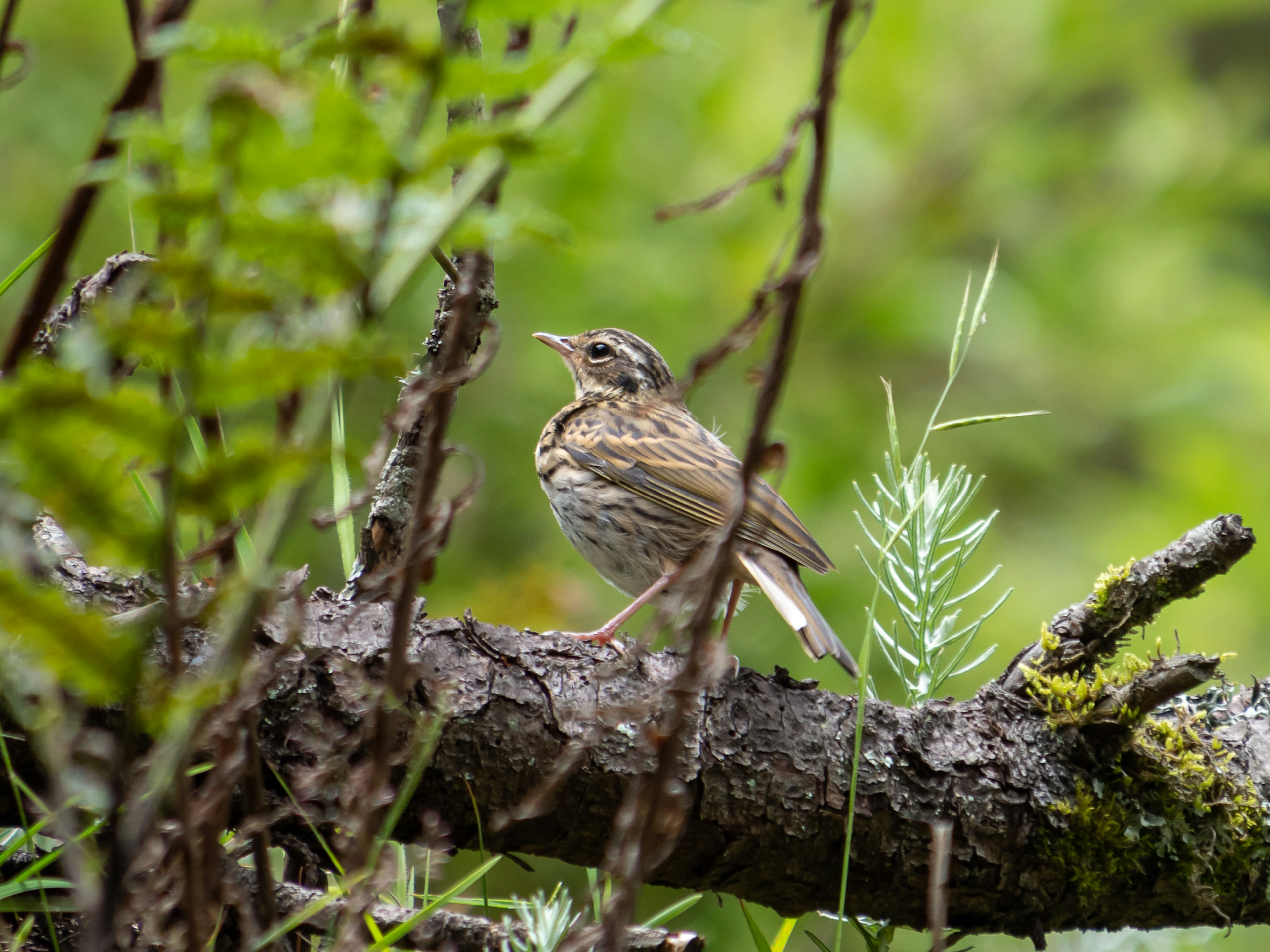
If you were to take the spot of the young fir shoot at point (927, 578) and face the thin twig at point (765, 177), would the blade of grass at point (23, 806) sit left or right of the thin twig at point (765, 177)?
right

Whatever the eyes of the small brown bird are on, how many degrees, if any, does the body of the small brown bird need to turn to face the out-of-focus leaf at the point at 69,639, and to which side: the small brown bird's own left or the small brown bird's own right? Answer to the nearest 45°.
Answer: approximately 90° to the small brown bird's own left

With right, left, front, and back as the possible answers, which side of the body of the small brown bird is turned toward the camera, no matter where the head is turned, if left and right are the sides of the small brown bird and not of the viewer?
left

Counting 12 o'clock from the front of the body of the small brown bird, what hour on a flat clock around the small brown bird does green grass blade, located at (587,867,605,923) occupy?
The green grass blade is roughly at 9 o'clock from the small brown bird.

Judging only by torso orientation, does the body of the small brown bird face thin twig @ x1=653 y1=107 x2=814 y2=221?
no

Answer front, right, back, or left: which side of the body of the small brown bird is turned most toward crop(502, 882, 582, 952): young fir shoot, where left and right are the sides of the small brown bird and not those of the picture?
left

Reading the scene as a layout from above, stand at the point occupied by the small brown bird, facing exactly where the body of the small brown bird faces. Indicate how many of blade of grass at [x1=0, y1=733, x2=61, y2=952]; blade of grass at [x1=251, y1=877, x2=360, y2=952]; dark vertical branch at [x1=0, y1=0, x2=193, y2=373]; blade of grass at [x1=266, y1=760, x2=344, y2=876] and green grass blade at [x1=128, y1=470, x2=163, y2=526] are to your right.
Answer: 0

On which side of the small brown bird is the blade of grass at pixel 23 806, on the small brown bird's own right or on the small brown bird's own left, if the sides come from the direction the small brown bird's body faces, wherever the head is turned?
on the small brown bird's own left

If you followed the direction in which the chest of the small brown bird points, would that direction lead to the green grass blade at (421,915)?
no

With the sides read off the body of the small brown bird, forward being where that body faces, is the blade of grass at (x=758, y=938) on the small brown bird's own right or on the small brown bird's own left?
on the small brown bird's own left
